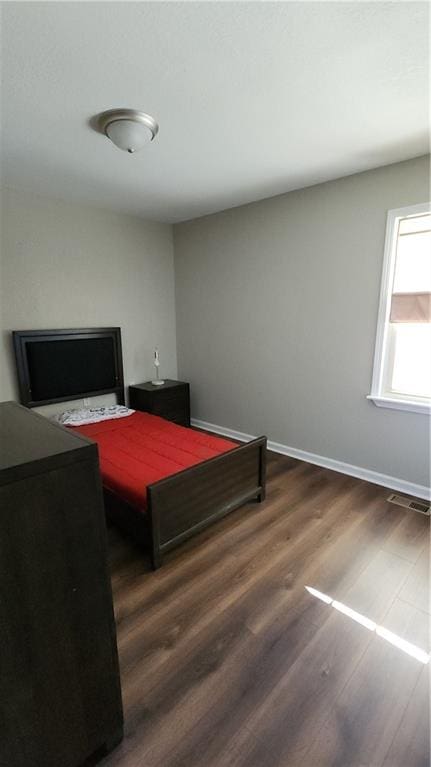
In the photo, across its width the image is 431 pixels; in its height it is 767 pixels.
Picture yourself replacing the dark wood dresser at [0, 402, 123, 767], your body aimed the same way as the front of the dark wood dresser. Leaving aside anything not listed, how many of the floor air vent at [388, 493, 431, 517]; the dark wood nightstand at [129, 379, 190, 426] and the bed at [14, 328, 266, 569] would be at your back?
0

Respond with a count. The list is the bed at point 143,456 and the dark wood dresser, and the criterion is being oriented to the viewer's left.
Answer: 0

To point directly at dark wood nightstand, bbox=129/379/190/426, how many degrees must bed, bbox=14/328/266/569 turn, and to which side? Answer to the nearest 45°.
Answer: approximately 135° to its left

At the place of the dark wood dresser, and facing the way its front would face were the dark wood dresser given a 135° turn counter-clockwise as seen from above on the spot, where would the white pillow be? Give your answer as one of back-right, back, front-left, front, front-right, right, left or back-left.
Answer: right

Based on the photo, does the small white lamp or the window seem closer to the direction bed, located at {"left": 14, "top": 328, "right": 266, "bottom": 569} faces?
the window

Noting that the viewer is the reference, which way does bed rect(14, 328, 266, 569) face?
facing the viewer and to the right of the viewer

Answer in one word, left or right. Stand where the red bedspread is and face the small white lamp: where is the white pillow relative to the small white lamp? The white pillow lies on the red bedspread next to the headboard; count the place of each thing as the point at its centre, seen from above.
left

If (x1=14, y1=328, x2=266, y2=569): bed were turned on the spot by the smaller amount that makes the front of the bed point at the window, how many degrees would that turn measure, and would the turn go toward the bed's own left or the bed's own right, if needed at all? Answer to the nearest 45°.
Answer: approximately 45° to the bed's own left

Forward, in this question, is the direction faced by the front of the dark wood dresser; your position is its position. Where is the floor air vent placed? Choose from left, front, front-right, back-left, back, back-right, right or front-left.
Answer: front-right

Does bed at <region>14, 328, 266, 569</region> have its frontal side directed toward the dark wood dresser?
no

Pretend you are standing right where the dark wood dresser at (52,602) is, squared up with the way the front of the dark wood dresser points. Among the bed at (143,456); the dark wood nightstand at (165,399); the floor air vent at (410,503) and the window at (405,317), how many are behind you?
0

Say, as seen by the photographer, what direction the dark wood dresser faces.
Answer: facing away from the viewer and to the right of the viewer

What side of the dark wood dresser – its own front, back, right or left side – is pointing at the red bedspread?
front
